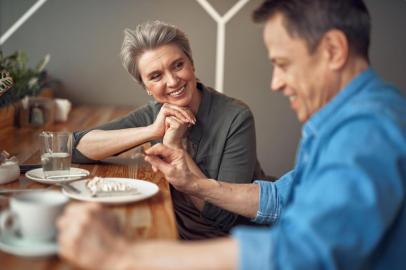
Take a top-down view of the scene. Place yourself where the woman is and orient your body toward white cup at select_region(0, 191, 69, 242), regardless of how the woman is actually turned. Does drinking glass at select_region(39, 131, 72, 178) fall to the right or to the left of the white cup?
right

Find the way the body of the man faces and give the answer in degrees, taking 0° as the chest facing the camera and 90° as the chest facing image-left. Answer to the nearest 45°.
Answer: approximately 90°

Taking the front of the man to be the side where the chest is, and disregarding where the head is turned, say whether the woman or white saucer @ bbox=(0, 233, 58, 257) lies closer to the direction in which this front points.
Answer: the white saucer

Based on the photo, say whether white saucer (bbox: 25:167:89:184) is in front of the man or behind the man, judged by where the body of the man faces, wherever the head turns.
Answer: in front

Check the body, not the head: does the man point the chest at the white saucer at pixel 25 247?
yes

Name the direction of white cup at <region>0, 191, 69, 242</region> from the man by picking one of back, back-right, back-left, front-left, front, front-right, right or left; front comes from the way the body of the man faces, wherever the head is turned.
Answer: front

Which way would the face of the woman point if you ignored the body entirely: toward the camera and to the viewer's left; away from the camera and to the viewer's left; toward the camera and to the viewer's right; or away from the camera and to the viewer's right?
toward the camera and to the viewer's right

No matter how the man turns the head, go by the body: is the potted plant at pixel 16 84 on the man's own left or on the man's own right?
on the man's own right
